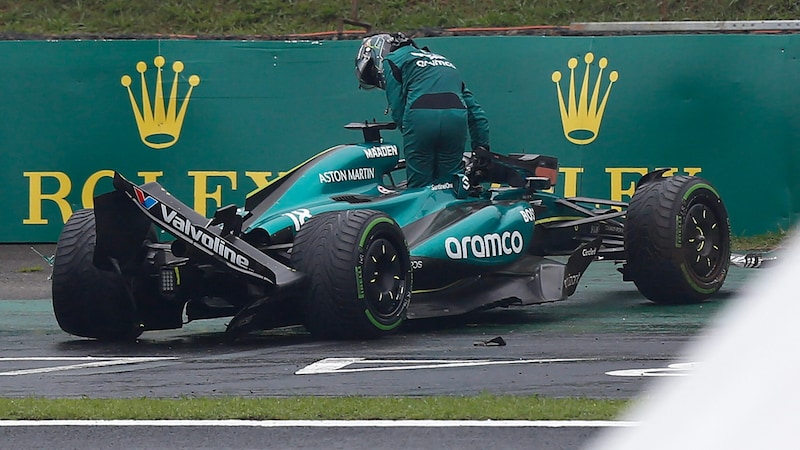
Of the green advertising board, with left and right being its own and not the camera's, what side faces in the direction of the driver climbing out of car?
front

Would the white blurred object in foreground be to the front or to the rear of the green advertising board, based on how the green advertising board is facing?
to the front

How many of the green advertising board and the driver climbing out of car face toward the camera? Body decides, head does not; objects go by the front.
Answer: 1

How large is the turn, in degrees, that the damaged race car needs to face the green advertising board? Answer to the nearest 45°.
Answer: approximately 45° to its left

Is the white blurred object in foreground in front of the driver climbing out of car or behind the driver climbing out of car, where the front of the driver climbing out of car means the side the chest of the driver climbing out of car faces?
behind

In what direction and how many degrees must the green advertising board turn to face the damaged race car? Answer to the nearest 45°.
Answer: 0° — it already faces it

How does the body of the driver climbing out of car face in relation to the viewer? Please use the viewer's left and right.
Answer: facing away from the viewer and to the left of the viewer

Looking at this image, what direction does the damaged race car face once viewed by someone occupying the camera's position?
facing away from the viewer and to the right of the viewer

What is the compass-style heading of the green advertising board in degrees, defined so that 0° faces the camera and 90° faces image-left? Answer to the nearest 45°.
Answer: approximately 0°
